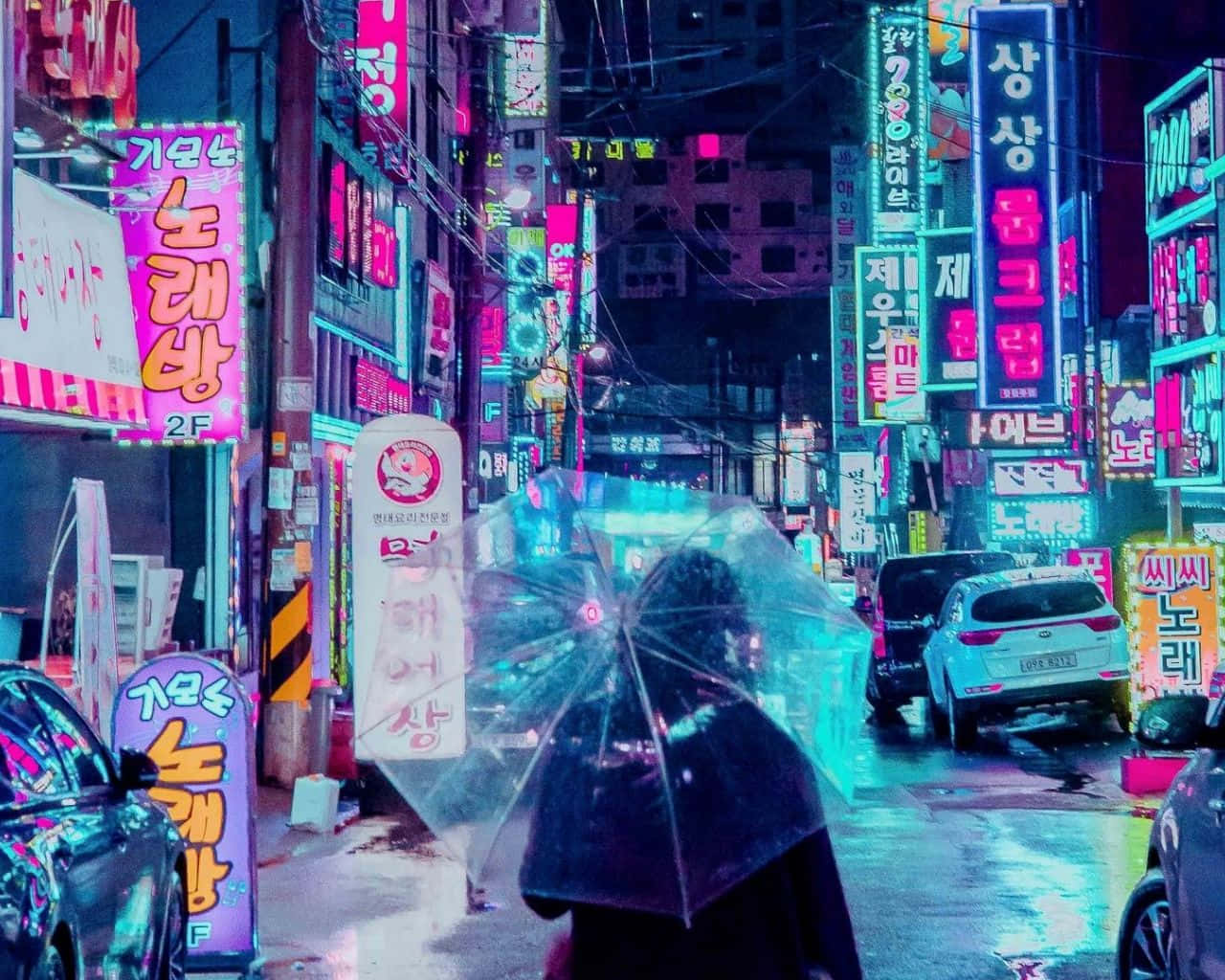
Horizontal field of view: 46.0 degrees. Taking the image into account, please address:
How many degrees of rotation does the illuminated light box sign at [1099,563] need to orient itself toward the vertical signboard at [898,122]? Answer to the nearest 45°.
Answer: approximately 180°

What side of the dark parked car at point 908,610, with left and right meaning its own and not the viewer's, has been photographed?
back

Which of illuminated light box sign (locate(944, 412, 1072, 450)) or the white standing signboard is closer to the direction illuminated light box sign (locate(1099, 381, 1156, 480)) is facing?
the white standing signboard

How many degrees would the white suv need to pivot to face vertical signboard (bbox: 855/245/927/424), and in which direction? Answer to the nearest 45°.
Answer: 0° — it already faces it

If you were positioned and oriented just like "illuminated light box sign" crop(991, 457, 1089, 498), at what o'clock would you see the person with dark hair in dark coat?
The person with dark hair in dark coat is roughly at 12 o'clock from the illuminated light box sign.

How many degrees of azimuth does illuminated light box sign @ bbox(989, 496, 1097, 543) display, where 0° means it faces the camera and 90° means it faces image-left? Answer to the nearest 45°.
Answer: approximately 0°

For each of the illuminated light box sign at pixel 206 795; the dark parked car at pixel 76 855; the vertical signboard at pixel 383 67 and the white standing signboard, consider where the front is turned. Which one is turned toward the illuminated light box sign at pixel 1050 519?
the dark parked car

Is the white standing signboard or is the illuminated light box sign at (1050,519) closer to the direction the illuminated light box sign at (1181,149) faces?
the white standing signboard

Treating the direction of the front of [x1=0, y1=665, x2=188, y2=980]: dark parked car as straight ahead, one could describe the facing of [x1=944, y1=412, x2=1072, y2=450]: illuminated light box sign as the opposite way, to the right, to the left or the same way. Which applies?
the opposite way

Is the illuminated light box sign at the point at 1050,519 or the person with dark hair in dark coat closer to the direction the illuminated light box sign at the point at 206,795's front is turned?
the person with dark hair in dark coat
